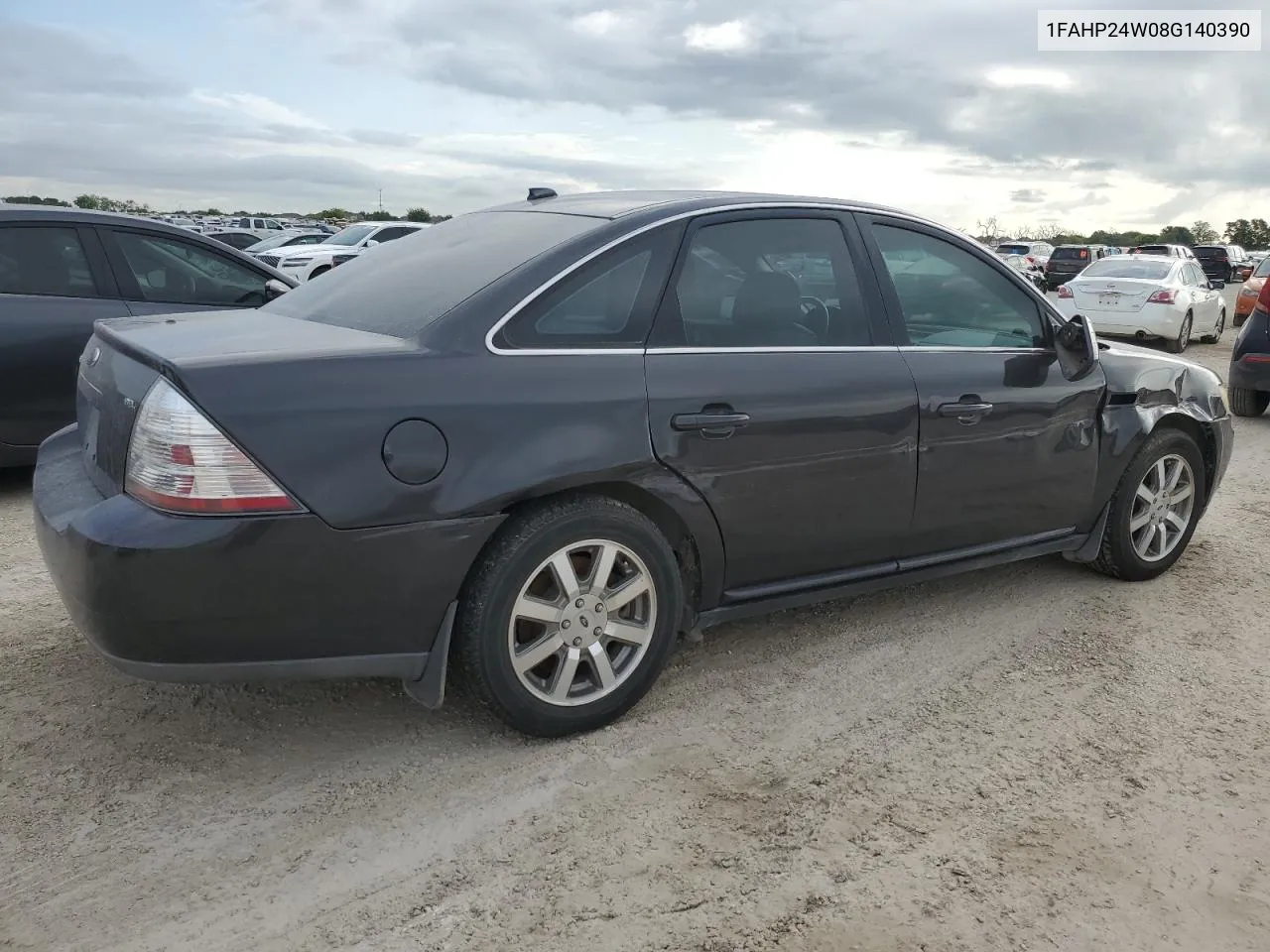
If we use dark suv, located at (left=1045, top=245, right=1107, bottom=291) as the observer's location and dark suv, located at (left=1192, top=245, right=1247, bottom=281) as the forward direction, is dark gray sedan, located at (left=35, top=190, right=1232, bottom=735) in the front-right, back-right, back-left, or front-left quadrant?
back-right

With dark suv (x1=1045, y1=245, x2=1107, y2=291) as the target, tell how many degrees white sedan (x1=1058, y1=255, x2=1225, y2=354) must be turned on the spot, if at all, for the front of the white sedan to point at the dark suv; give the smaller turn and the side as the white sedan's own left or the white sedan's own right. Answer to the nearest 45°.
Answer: approximately 45° to the white sedan's own left

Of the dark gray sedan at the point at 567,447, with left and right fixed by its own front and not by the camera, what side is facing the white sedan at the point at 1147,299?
front

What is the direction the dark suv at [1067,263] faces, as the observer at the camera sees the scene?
facing away from the viewer and to the right of the viewer

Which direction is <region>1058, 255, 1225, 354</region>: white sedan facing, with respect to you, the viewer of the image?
facing away from the viewer and to the right of the viewer

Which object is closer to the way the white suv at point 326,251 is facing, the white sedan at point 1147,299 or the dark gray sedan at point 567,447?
the dark gray sedan

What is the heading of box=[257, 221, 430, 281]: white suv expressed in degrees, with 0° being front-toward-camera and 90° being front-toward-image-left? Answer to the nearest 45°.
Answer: approximately 45°

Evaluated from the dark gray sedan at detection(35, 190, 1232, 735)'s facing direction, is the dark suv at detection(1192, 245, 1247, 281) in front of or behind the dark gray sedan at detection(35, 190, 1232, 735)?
in front

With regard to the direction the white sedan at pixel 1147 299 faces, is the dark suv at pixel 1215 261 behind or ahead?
ahead

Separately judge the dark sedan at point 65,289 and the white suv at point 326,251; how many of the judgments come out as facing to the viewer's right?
1

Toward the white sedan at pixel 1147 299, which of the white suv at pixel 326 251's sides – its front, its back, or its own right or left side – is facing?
left

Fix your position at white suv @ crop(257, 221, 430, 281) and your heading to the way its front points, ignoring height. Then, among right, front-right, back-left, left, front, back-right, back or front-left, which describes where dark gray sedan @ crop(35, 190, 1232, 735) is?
front-left

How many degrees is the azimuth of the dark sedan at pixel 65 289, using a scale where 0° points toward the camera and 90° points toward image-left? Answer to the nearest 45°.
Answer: approximately 270°
